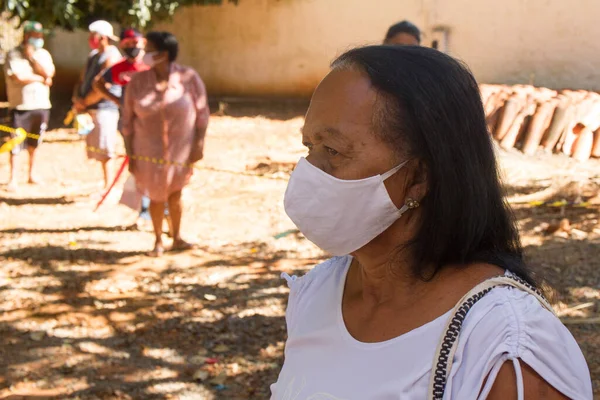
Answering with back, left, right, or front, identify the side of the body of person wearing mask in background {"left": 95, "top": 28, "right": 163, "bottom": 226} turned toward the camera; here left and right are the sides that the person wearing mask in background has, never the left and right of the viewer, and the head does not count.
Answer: front

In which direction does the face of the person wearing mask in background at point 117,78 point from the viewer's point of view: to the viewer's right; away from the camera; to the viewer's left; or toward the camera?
toward the camera

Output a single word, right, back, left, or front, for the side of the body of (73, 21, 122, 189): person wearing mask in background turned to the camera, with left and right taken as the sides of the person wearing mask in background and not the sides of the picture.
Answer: left

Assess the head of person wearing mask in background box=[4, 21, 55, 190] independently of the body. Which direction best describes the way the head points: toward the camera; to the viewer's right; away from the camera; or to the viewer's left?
toward the camera

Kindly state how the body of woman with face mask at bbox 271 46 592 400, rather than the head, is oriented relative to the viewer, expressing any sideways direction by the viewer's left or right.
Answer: facing the viewer and to the left of the viewer

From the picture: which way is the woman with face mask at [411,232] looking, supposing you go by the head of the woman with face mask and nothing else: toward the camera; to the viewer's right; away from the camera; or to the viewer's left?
to the viewer's left

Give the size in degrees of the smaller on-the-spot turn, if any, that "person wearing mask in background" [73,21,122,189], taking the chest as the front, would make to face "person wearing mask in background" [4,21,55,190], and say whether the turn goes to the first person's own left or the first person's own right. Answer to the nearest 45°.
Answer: approximately 45° to the first person's own right
